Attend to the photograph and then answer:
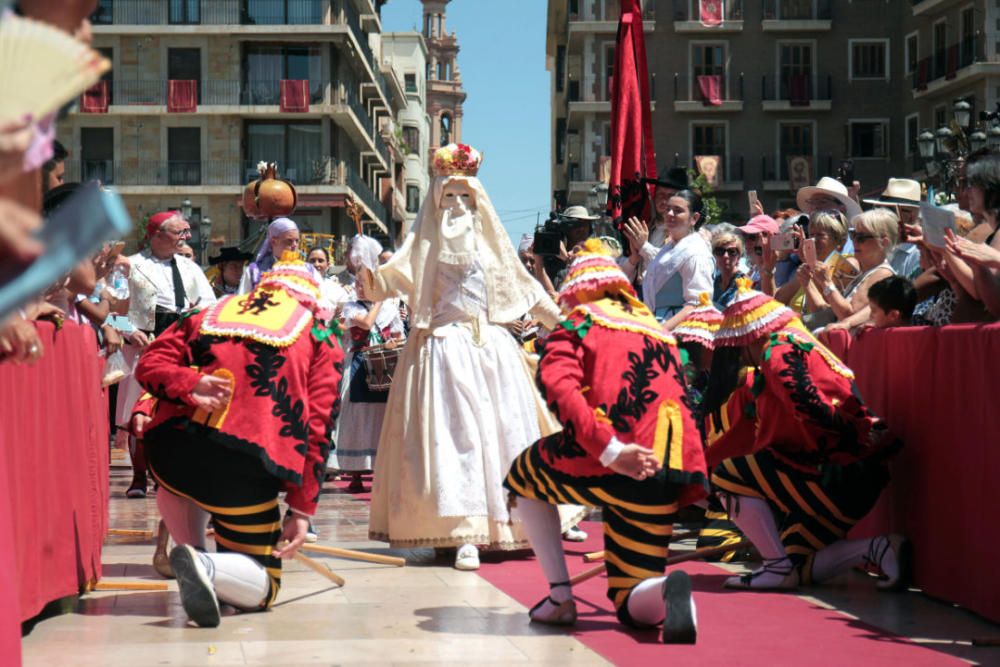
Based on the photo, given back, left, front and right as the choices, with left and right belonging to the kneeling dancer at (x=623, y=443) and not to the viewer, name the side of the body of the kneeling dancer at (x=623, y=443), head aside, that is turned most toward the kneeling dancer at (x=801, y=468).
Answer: right

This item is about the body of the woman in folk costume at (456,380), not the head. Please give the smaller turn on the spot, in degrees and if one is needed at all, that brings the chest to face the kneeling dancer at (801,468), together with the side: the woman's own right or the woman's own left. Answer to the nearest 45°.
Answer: approximately 45° to the woman's own left

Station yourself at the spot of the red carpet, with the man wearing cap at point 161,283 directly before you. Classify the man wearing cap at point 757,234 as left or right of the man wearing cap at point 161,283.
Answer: right

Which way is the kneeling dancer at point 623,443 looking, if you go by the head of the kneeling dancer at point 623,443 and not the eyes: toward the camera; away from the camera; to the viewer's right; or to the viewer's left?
away from the camera
